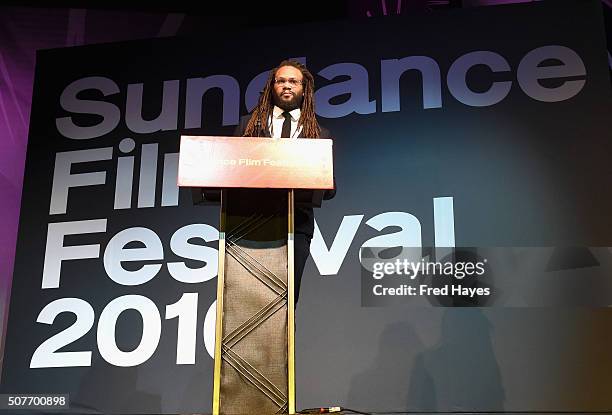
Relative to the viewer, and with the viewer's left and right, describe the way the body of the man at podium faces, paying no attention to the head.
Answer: facing the viewer

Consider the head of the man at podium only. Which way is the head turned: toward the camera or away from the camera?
toward the camera
